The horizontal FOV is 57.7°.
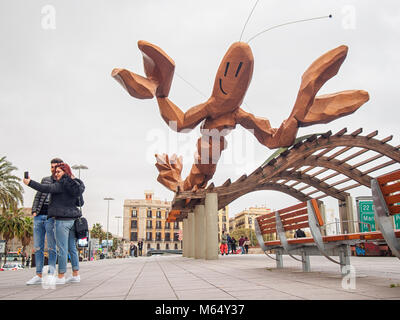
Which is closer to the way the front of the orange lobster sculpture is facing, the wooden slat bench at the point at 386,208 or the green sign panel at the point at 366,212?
the wooden slat bench

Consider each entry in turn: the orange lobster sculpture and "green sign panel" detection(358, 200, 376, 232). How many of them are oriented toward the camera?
2

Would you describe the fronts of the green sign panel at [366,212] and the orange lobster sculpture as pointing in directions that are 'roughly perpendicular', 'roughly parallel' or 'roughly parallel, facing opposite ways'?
roughly parallel

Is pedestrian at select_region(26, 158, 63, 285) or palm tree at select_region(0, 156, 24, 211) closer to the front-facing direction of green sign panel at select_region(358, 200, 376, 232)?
the pedestrian

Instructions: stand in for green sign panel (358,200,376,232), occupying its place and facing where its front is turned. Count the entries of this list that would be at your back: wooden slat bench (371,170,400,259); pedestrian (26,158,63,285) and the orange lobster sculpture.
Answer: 0

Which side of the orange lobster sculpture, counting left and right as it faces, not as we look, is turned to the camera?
front

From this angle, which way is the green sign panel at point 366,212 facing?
toward the camera

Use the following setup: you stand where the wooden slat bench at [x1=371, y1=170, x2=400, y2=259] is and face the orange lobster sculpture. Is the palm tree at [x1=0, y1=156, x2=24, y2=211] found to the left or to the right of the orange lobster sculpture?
left

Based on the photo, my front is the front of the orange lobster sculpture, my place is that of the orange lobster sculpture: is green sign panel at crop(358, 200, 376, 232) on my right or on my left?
on my left

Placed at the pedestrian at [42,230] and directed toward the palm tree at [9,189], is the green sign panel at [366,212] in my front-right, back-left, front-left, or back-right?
front-right

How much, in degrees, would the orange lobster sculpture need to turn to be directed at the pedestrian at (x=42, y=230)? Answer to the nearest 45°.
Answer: approximately 45° to its right

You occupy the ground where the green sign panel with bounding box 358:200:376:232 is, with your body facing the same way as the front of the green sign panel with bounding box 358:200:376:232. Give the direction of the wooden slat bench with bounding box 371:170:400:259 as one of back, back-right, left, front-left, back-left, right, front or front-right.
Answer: front

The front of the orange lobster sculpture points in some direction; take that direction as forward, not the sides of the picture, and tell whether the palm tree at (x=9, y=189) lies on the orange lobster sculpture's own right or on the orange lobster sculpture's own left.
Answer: on the orange lobster sculpture's own right

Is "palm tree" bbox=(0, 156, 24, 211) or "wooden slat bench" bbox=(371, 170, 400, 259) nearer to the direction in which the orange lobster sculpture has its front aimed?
the wooden slat bench

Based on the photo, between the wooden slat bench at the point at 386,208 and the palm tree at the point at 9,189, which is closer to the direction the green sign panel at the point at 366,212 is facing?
the wooden slat bench
